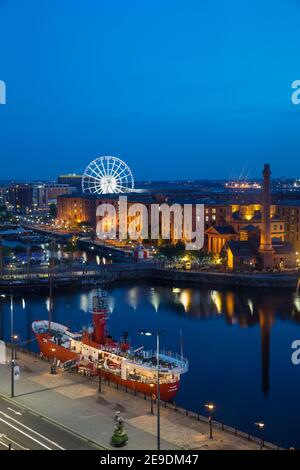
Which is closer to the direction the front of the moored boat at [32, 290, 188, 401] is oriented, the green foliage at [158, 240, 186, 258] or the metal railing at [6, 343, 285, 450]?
the green foliage

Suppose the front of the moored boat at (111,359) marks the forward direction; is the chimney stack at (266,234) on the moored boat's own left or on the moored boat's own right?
on the moored boat's own right

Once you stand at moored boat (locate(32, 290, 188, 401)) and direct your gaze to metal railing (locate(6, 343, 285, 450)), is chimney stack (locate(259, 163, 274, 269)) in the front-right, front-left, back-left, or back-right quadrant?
back-left

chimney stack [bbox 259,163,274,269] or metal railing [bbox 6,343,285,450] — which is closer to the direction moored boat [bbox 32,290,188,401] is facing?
the chimney stack

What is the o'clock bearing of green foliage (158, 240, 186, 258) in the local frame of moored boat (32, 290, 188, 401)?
The green foliage is roughly at 2 o'clock from the moored boat.

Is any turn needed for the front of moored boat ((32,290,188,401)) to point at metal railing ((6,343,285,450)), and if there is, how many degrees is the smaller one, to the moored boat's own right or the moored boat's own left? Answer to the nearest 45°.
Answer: approximately 180°

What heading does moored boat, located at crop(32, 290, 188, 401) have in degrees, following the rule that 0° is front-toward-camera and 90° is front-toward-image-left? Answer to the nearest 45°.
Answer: approximately 135°
